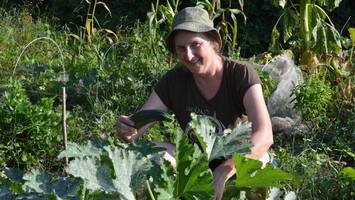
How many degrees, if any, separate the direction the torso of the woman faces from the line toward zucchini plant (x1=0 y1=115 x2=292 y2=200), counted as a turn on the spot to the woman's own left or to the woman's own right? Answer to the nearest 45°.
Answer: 0° — they already face it

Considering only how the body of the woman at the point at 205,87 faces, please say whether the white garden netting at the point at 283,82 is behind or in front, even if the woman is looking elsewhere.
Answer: behind

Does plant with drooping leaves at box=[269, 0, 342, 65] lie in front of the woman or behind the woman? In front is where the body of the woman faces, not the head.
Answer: behind

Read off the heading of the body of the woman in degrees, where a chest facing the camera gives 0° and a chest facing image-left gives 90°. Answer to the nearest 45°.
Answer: approximately 0°

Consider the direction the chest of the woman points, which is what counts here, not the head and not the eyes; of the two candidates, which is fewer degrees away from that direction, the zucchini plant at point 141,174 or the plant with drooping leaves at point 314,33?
the zucchini plant
